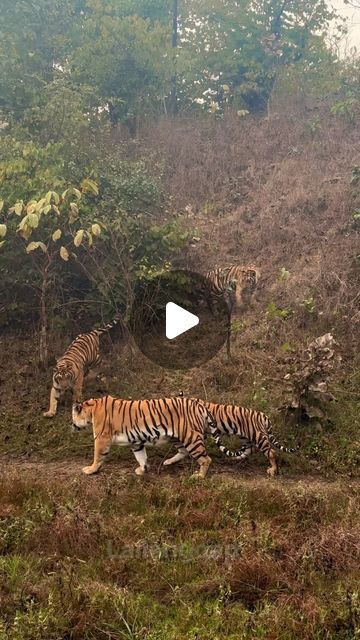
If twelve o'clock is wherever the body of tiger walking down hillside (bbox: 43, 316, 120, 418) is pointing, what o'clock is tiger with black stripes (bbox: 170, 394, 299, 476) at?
The tiger with black stripes is roughly at 9 o'clock from the tiger walking down hillside.

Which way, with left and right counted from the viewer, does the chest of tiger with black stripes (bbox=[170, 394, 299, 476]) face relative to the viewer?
facing to the left of the viewer

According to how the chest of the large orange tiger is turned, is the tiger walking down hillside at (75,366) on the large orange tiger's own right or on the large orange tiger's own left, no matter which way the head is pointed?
on the large orange tiger's own right

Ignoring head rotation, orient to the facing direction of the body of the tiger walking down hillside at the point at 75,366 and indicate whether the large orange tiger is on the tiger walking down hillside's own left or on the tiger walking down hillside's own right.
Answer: on the tiger walking down hillside's own left

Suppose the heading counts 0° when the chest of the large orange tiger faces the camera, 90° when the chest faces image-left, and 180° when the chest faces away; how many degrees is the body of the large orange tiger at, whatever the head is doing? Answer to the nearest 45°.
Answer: approximately 90°
